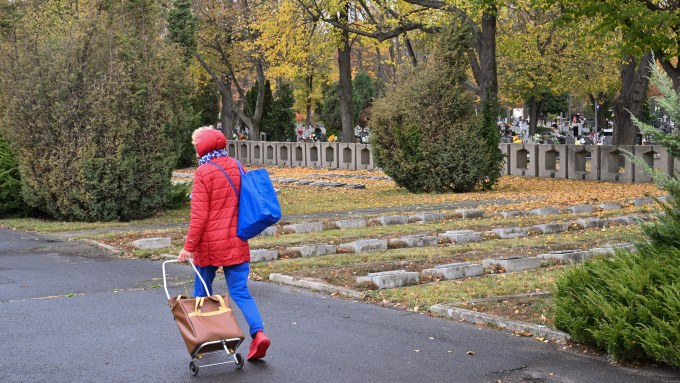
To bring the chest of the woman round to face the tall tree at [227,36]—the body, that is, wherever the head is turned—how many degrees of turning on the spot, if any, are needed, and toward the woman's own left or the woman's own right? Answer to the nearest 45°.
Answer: approximately 45° to the woman's own right

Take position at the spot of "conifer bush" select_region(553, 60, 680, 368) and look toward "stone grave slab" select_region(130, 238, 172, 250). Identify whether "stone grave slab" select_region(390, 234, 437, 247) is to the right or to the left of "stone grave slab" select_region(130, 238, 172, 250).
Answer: right

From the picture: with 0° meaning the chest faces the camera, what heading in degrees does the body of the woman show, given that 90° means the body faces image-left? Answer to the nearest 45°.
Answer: approximately 135°

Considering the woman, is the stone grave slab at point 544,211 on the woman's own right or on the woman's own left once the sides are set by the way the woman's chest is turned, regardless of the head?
on the woman's own right

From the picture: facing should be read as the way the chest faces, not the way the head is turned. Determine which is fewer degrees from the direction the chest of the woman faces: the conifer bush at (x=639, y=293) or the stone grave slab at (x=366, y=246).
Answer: the stone grave slab

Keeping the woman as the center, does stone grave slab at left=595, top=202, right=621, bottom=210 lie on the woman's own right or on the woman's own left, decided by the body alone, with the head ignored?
on the woman's own right
